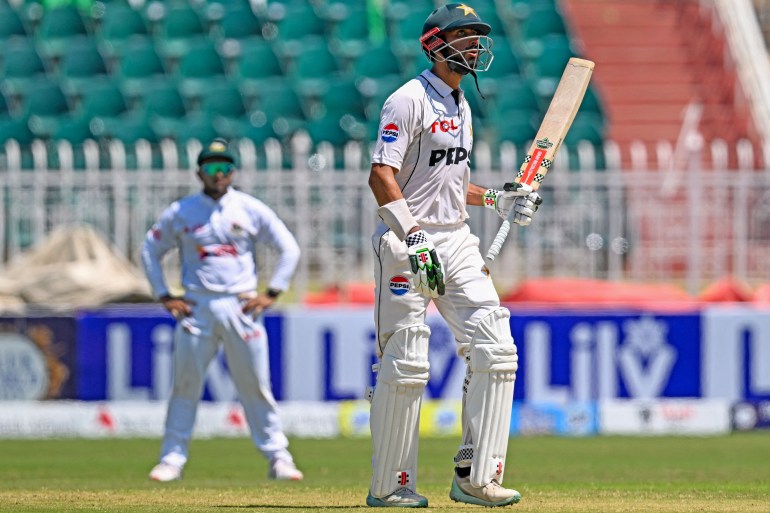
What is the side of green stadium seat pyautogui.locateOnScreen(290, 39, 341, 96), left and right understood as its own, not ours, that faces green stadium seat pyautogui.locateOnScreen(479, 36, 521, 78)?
left

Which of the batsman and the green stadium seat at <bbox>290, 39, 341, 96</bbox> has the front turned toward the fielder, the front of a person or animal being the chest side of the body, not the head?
the green stadium seat

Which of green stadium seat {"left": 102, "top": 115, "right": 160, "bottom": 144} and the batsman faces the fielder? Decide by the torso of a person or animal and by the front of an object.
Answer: the green stadium seat

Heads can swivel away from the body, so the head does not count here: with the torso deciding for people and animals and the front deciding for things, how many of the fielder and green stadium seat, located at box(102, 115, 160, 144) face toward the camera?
2

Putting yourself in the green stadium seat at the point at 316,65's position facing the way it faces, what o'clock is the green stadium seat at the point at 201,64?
the green stadium seat at the point at 201,64 is roughly at 3 o'clock from the green stadium seat at the point at 316,65.

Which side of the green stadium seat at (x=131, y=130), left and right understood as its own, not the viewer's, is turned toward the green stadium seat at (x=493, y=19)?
left
